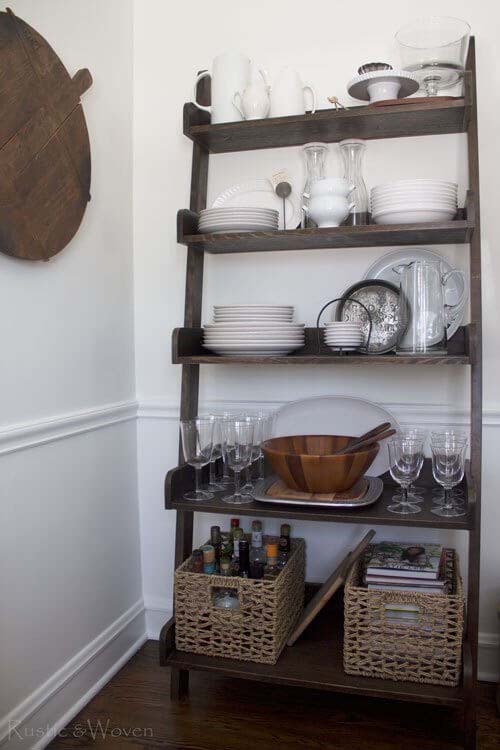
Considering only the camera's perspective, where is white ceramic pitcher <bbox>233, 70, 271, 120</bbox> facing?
facing to the right of the viewer

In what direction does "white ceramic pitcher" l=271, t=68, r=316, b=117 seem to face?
to the viewer's left

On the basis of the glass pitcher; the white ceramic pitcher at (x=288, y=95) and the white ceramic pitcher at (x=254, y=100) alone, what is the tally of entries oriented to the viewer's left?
2

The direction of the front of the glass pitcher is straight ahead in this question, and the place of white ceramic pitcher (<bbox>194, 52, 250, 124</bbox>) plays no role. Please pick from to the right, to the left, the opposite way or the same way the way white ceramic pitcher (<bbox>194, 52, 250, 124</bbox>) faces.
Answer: the opposite way

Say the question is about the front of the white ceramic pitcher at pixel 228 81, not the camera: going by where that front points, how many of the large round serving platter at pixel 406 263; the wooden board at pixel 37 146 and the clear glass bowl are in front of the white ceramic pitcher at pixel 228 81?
2

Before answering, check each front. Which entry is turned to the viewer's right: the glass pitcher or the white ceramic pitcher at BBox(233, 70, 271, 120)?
the white ceramic pitcher

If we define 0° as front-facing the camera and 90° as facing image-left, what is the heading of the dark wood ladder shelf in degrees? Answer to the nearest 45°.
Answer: approximately 45°

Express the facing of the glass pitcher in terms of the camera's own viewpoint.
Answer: facing to the left of the viewer

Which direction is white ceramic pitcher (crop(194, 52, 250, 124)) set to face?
to the viewer's right

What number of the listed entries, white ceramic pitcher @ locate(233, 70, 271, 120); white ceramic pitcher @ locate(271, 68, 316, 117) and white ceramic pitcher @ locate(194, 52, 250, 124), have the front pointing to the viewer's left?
1
